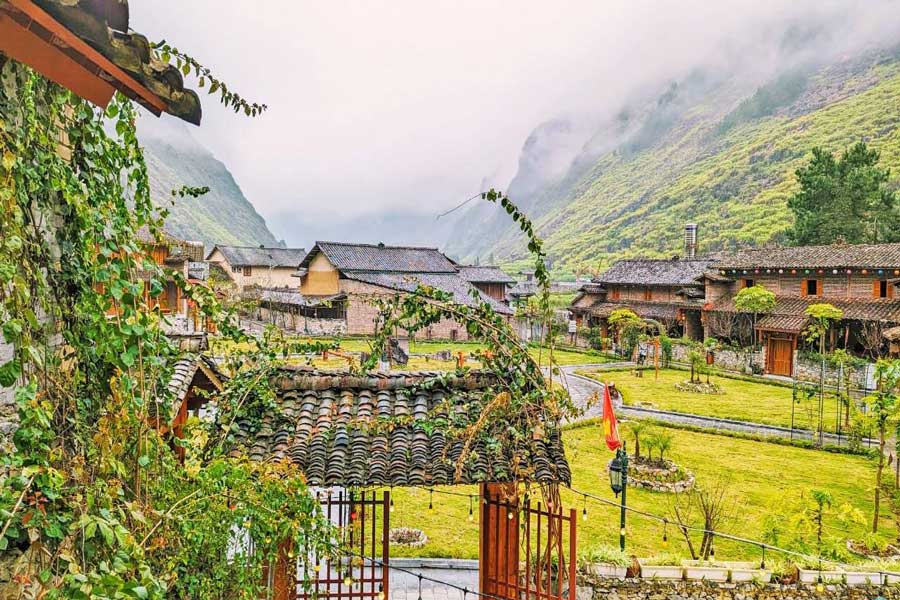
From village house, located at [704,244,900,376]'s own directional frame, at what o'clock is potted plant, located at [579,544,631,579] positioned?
The potted plant is roughly at 12 o'clock from the village house.

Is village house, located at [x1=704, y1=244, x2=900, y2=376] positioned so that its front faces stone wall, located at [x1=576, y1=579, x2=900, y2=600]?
yes

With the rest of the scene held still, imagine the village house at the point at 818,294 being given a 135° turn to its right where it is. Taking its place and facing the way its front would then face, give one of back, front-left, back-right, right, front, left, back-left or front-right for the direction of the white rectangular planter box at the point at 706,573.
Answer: back-left

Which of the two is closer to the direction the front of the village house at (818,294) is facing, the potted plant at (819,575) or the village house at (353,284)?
the potted plant

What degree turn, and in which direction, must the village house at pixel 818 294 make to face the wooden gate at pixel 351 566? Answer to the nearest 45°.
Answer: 0° — it already faces it

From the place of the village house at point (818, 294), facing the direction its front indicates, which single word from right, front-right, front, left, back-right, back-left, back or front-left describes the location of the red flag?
front

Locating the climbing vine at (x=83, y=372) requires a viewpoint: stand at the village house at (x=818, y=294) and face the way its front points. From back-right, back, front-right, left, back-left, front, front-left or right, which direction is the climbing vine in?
front

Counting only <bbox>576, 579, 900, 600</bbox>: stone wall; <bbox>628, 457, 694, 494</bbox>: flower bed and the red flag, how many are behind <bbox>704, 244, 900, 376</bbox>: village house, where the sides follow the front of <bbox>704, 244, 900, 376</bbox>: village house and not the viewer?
0

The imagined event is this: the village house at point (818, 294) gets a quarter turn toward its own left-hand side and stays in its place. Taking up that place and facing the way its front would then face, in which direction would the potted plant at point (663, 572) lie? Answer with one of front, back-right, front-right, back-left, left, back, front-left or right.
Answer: right

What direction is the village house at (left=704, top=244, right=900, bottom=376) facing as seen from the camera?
toward the camera

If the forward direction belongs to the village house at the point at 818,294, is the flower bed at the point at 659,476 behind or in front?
in front

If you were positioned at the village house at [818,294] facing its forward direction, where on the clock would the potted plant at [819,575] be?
The potted plant is roughly at 12 o'clock from the village house.
